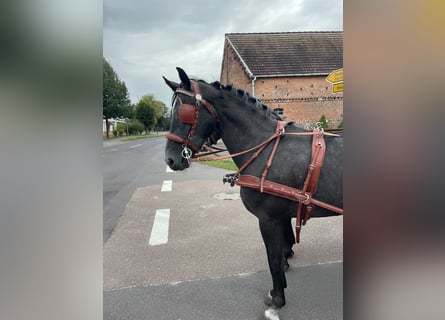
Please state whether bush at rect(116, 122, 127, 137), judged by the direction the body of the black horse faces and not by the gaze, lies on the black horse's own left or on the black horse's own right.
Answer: on the black horse's own right

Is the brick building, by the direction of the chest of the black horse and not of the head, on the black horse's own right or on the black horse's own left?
on the black horse's own right

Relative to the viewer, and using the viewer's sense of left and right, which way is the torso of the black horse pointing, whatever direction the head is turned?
facing to the left of the viewer
